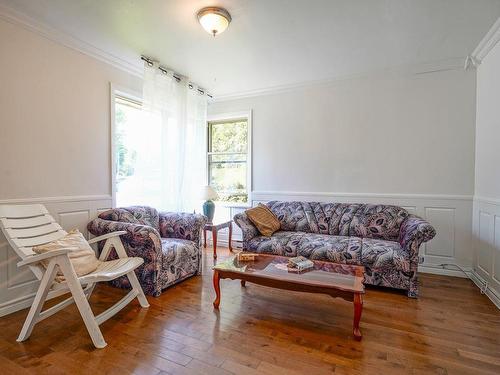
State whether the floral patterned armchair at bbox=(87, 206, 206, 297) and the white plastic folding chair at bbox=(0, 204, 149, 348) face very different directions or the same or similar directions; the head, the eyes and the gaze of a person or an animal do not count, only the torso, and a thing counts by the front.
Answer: same or similar directions

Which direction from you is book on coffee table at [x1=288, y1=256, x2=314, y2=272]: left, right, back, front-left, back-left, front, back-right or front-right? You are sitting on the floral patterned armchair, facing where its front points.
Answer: front

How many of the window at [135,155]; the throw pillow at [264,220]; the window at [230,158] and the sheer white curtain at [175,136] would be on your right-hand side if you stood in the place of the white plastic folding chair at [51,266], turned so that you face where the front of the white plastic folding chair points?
0

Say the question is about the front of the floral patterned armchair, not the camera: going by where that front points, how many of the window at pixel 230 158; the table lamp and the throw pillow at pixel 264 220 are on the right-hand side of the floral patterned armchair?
0

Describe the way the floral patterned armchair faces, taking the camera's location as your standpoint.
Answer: facing the viewer and to the right of the viewer

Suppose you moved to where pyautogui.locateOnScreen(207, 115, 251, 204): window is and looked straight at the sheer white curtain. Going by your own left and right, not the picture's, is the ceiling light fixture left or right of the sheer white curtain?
left

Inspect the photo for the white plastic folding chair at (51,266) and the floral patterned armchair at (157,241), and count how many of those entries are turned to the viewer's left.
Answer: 0

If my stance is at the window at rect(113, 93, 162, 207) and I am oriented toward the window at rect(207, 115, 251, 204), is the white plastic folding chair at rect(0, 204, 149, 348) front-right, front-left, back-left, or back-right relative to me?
back-right

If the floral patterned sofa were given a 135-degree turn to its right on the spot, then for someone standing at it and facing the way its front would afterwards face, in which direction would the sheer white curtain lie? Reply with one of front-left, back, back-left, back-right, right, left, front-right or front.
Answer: left

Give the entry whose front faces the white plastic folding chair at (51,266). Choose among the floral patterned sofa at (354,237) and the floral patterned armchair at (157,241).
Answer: the floral patterned sofa

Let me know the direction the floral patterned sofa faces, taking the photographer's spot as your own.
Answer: facing the viewer and to the left of the viewer

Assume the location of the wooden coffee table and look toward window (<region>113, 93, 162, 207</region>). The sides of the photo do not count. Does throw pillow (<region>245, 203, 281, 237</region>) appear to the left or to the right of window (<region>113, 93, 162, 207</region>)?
right

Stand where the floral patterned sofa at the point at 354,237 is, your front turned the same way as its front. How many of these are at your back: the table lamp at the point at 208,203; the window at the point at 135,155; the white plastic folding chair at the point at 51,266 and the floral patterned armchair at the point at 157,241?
0

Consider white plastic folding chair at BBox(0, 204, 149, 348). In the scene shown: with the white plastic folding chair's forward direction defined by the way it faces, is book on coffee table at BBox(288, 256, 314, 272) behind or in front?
in front

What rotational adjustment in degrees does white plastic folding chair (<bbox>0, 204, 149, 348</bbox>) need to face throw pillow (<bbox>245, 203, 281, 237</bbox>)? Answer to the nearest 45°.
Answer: approximately 45° to its left

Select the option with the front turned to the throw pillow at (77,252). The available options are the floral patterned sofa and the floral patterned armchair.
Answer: the floral patterned sofa
